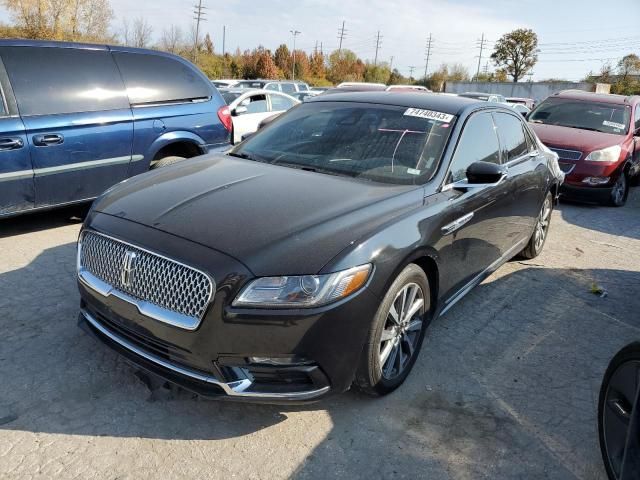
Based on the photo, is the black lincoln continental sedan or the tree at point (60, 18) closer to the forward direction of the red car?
the black lincoln continental sedan

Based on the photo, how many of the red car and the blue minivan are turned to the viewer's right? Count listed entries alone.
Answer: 0

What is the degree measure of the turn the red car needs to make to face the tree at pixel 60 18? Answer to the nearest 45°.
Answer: approximately 90° to its right

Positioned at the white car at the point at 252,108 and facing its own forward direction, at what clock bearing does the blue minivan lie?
The blue minivan is roughly at 11 o'clock from the white car.
